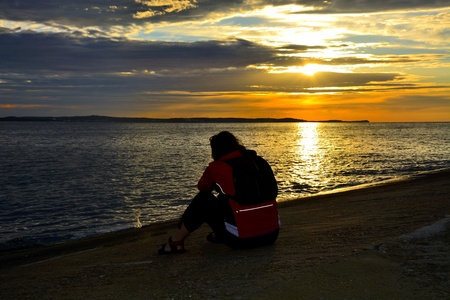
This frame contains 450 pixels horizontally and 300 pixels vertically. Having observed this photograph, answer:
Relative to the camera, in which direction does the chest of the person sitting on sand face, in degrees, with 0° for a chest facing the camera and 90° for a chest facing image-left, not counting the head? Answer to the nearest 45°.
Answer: approximately 135°

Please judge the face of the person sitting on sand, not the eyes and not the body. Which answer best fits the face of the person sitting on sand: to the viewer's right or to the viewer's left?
to the viewer's left
